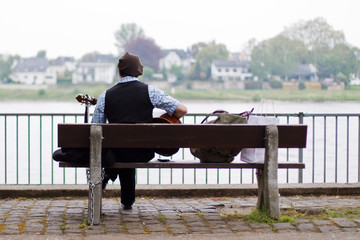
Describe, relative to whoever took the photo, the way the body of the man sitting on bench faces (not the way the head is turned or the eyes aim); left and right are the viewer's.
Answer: facing away from the viewer

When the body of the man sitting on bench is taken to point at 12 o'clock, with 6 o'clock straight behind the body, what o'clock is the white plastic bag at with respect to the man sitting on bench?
The white plastic bag is roughly at 3 o'clock from the man sitting on bench.

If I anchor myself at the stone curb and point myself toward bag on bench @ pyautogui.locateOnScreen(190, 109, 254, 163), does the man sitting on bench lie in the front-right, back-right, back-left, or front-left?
front-right

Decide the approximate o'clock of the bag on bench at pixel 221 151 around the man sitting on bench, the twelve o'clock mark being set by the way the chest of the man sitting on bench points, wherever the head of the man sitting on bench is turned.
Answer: The bag on bench is roughly at 3 o'clock from the man sitting on bench.

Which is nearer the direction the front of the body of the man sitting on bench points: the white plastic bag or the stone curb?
the stone curb

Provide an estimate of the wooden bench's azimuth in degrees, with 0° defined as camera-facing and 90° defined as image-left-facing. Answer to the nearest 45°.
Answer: approximately 180°

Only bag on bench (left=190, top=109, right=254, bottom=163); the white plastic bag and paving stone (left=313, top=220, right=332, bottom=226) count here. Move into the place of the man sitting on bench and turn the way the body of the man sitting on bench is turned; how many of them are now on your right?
3

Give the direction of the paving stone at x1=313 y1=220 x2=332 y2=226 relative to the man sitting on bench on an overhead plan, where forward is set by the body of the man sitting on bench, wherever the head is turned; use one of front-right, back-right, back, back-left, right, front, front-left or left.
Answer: right

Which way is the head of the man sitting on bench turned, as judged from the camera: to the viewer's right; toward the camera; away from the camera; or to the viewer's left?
away from the camera

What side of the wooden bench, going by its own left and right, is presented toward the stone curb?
front

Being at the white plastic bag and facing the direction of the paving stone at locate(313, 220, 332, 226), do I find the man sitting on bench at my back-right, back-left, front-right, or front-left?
back-right

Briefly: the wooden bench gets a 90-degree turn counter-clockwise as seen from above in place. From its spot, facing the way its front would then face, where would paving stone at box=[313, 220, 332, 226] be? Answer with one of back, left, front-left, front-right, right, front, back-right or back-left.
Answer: back
